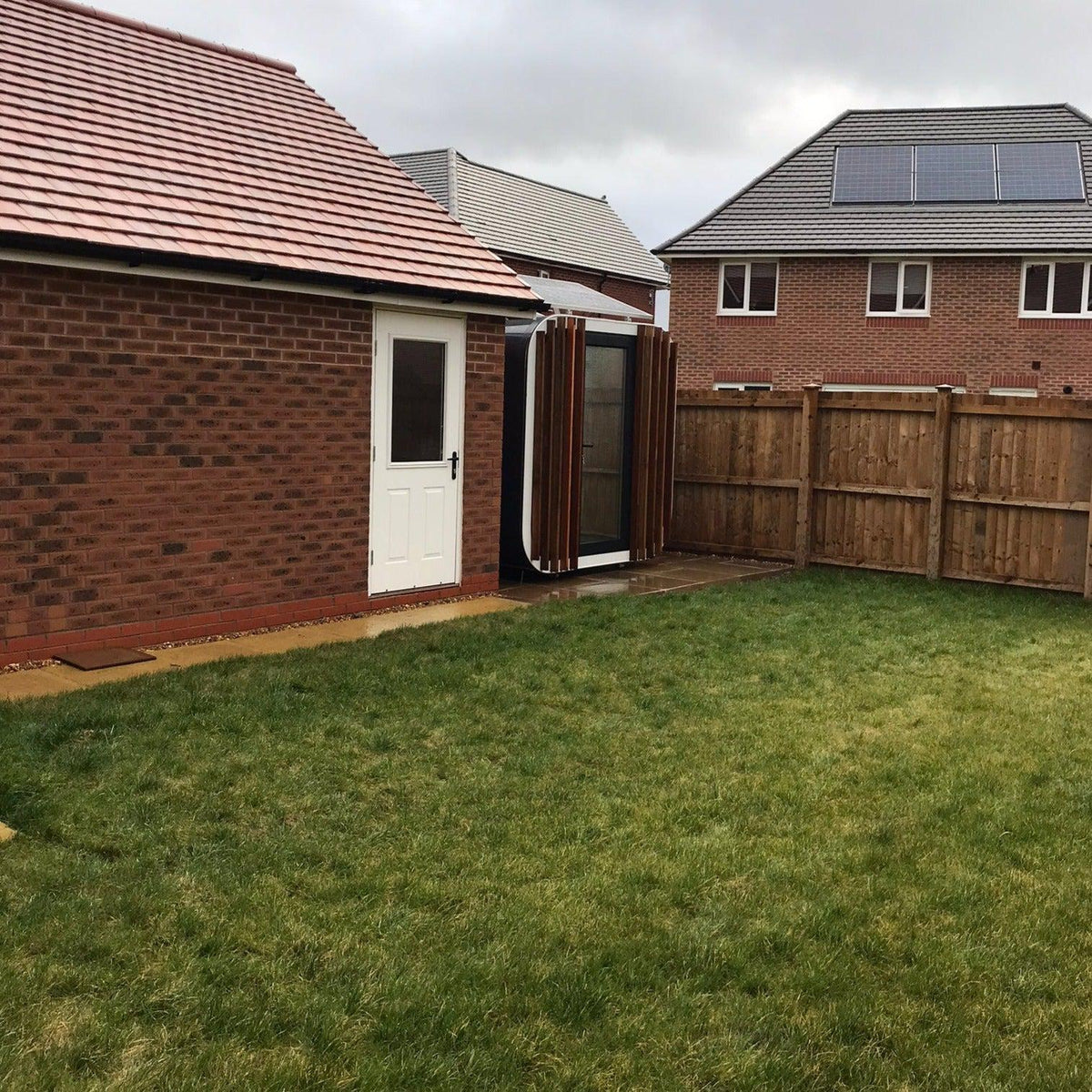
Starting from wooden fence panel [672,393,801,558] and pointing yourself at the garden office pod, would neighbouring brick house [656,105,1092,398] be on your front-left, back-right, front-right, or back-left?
back-right

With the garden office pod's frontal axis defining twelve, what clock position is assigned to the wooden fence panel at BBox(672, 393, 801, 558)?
The wooden fence panel is roughly at 9 o'clock from the garden office pod.

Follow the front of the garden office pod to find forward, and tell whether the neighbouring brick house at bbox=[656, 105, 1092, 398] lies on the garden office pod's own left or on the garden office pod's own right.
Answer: on the garden office pod's own left

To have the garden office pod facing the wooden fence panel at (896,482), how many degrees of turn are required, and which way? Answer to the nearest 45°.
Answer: approximately 45° to its left

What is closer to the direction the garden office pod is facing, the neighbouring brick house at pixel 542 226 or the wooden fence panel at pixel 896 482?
the wooden fence panel

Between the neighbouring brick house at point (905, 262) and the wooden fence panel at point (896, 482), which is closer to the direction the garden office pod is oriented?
the wooden fence panel

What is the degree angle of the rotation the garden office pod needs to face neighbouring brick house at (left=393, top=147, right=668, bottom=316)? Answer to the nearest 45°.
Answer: approximately 135° to its left

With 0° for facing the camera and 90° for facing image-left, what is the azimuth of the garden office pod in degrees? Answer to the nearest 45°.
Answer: approximately 315°
